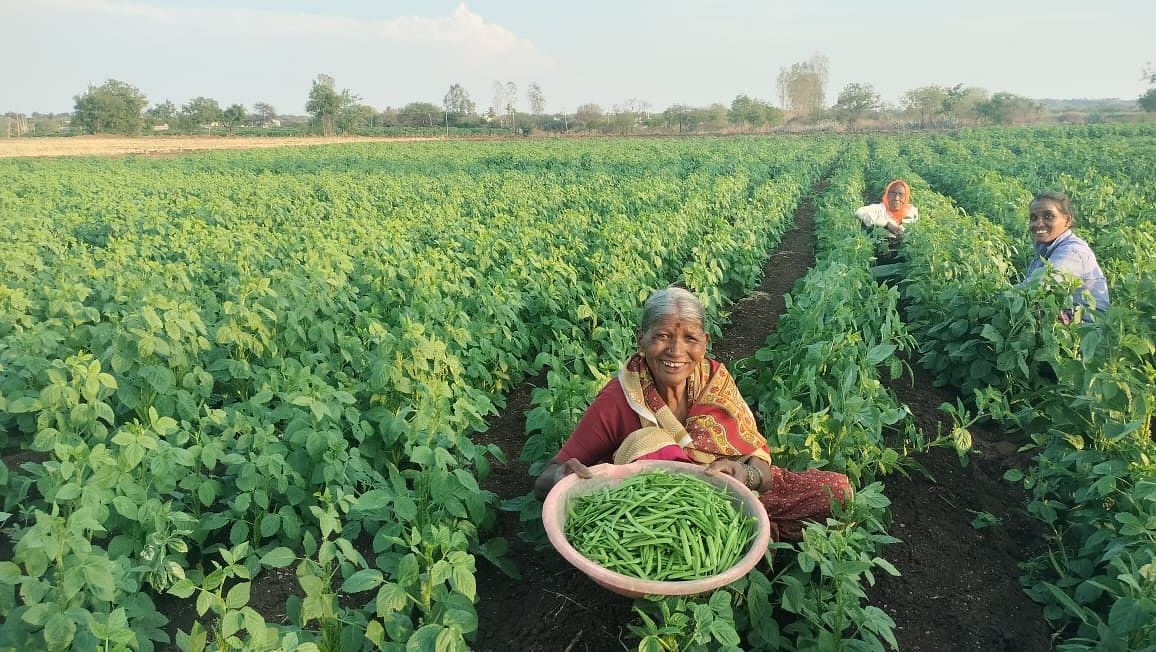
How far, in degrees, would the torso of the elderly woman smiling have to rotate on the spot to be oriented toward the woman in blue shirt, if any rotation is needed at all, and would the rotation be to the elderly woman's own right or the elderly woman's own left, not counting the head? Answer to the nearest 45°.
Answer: approximately 135° to the elderly woman's own left

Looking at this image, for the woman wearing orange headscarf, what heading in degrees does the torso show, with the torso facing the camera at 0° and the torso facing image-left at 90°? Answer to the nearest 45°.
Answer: approximately 0°

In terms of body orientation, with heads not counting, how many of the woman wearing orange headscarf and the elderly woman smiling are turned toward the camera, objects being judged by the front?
2

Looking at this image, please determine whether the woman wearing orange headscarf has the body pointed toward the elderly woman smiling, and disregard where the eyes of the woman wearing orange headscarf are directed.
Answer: yes

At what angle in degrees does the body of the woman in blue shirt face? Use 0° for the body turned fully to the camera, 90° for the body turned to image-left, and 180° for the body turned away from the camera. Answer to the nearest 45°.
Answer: approximately 45°

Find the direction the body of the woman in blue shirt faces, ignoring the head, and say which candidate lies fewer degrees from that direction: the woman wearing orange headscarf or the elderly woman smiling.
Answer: the elderly woman smiling

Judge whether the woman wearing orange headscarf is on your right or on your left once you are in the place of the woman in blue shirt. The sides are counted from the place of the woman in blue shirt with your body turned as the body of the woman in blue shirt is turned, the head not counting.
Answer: on your right
